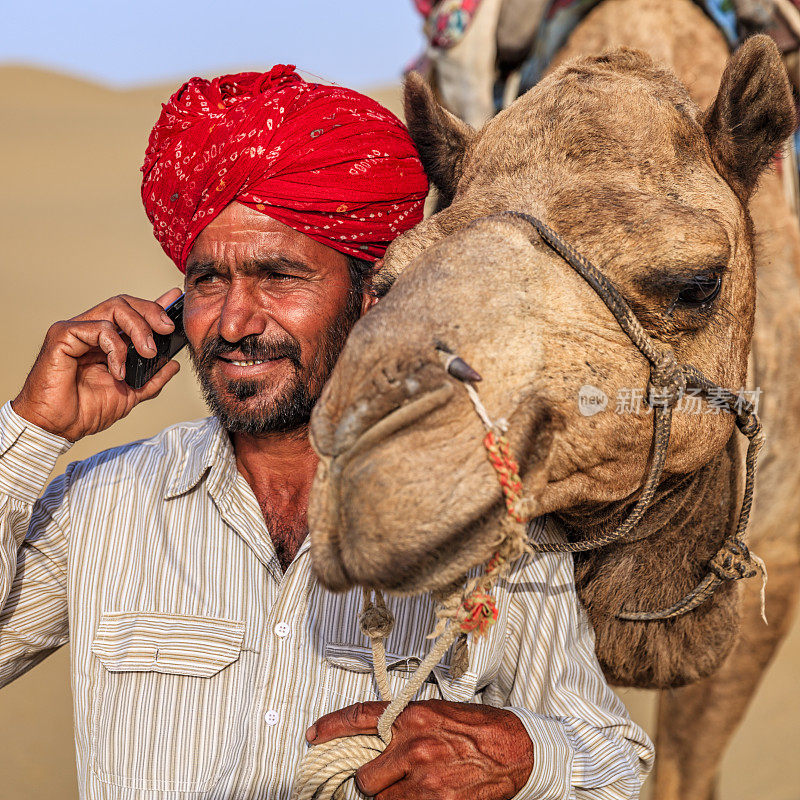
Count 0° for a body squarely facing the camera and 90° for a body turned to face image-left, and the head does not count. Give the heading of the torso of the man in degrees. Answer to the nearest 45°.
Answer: approximately 0°

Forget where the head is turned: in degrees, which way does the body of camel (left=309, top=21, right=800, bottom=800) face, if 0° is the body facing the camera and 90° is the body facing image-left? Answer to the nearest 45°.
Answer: approximately 45°
